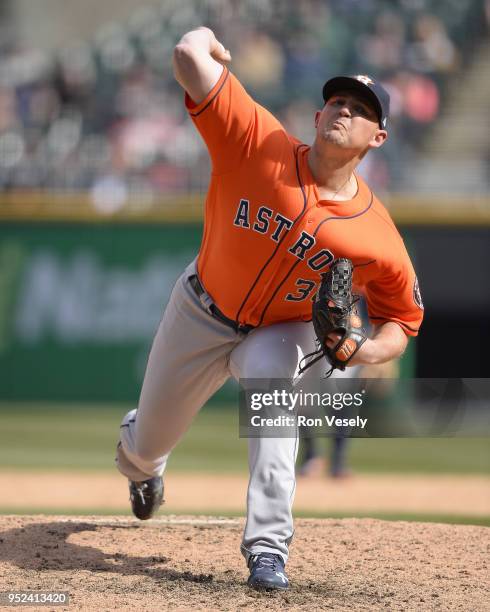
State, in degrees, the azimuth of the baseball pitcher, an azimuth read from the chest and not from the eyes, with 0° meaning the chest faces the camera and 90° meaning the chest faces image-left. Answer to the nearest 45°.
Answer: approximately 0°
